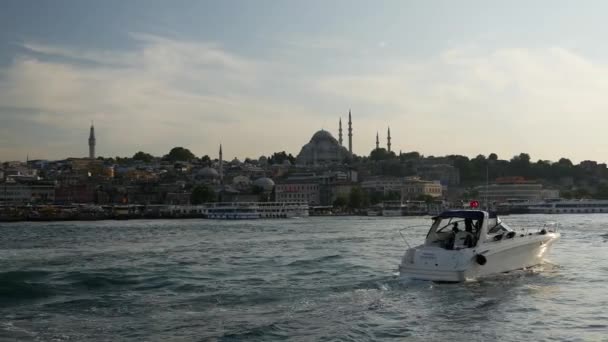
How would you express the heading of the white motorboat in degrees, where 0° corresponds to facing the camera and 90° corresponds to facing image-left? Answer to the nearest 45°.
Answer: approximately 225°
